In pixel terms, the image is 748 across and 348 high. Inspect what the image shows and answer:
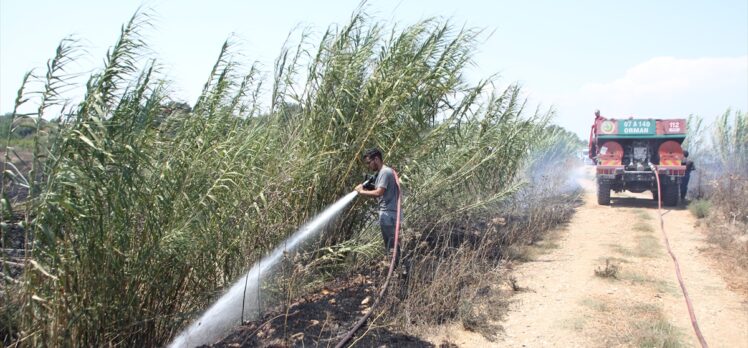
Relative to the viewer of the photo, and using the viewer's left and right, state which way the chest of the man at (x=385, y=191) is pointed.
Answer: facing to the left of the viewer

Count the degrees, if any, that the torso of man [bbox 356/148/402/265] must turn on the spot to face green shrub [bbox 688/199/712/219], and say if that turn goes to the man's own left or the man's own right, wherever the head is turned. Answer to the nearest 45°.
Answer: approximately 135° to the man's own right

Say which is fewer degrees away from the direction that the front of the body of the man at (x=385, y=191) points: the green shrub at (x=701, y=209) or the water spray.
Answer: the water spray

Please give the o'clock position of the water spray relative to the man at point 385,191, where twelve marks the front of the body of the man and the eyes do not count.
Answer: The water spray is roughly at 11 o'clock from the man.

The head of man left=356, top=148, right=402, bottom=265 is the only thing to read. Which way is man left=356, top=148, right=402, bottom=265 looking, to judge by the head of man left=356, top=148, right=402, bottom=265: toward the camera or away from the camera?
toward the camera
